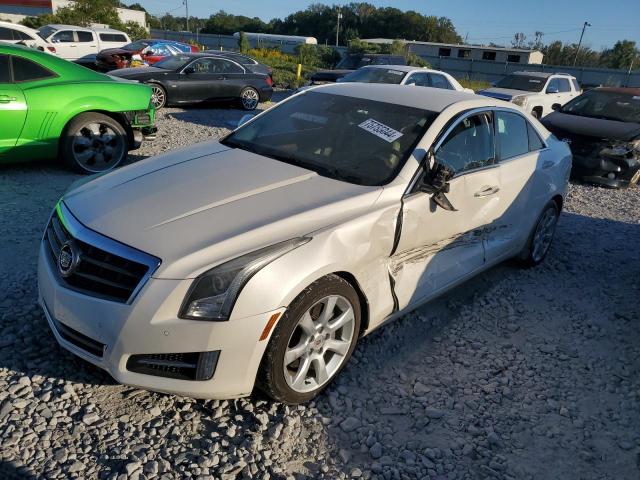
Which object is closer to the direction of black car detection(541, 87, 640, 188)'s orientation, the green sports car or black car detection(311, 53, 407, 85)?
the green sports car

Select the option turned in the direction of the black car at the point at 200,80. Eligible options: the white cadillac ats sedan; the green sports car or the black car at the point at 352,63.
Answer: the black car at the point at 352,63

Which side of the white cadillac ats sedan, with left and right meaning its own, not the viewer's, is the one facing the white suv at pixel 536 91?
back

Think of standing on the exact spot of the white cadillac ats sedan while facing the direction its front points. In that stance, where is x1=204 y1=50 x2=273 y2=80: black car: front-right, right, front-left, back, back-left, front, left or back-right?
back-right

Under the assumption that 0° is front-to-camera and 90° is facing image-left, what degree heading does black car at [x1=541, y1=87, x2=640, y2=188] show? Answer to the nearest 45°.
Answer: approximately 45°

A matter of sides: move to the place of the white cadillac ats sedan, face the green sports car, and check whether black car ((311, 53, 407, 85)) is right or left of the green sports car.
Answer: right

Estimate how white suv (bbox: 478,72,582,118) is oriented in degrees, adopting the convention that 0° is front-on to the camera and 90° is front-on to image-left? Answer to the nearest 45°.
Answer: approximately 45°

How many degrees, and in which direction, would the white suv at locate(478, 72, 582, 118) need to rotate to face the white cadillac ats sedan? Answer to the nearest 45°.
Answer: approximately 45° to its left

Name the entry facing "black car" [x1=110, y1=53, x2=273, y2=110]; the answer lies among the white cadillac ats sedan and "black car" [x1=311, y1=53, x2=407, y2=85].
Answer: "black car" [x1=311, y1=53, x2=407, y2=85]

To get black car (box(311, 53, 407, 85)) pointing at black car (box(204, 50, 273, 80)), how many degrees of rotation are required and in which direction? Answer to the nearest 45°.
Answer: approximately 45° to its right

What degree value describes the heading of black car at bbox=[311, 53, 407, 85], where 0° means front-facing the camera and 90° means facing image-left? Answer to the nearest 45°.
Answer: approximately 45°

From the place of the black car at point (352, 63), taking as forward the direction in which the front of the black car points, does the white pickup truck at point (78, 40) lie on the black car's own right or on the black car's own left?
on the black car's own right
